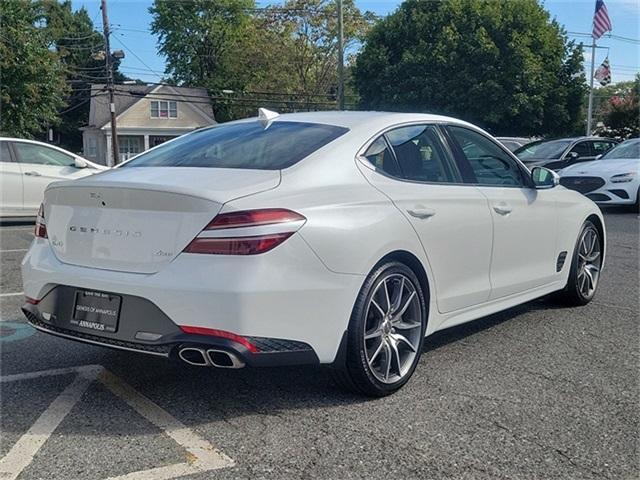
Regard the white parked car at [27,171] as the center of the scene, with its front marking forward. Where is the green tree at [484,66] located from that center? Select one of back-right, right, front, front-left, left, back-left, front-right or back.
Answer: front-left

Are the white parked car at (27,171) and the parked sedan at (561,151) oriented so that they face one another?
yes

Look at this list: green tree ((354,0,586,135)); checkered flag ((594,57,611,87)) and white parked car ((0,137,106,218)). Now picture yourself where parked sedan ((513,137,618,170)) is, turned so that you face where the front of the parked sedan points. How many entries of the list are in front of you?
1

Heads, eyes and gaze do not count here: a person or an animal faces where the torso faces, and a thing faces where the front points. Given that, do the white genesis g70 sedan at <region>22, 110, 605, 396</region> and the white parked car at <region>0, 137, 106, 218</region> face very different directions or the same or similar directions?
same or similar directions

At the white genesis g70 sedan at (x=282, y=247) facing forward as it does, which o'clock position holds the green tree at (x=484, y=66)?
The green tree is roughly at 11 o'clock from the white genesis g70 sedan.

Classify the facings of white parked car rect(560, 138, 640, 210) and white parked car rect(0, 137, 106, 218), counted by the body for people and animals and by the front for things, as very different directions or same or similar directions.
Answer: very different directions

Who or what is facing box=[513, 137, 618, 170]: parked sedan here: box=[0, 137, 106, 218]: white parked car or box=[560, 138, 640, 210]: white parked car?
box=[0, 137, 106, 218]: white parked car

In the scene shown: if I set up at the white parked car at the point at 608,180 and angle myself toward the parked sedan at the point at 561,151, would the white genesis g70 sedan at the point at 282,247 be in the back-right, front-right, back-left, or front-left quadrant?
back-left

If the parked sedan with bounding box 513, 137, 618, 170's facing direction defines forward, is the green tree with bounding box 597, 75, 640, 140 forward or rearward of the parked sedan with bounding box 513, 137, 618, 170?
rearward

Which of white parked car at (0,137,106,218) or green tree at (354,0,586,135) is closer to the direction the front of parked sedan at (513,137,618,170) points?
the white parked car

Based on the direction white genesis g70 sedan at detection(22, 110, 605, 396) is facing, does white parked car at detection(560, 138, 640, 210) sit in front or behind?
in front

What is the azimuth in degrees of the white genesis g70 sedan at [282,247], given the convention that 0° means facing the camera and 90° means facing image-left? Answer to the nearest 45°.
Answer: approximately 225°

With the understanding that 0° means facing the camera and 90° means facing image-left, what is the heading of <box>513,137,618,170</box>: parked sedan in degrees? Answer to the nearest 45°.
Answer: approximately 45°

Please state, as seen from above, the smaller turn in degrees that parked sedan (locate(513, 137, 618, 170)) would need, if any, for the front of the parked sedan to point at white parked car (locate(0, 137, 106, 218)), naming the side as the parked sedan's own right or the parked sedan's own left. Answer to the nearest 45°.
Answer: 0° — it already faces it

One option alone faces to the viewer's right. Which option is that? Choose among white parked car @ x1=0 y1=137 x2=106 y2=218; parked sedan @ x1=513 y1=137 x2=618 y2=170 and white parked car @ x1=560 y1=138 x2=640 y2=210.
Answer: white parked car @ x1=0 y1=137 x2=106 y2=218

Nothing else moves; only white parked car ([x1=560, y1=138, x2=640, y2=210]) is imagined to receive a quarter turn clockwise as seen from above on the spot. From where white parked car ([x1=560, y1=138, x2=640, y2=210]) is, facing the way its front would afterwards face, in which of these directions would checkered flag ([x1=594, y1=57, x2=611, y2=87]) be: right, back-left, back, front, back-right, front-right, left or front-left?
front-right

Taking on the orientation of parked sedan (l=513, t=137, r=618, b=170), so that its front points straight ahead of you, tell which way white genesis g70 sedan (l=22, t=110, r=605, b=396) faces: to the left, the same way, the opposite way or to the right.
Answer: the opposite way

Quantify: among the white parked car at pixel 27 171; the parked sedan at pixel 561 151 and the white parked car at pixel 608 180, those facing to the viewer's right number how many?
1
